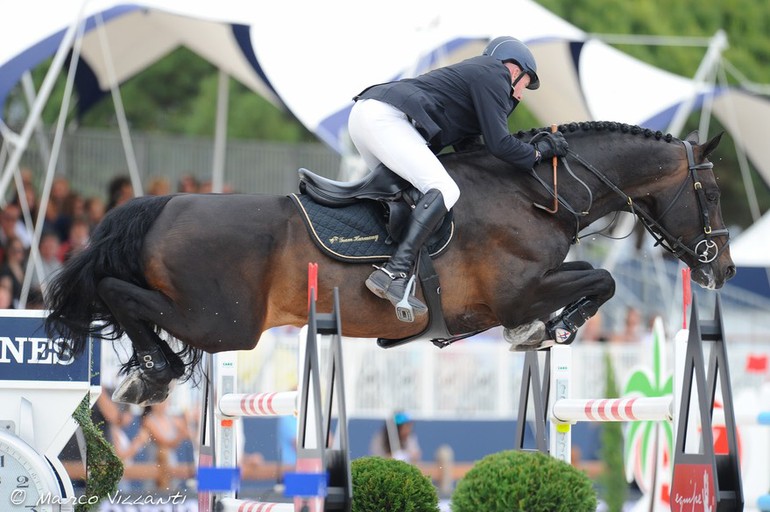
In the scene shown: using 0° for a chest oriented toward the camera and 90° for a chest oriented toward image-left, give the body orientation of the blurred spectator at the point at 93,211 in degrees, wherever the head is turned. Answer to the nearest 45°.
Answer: approximately 0°

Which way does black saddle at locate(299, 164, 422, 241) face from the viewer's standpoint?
to the viewer's right

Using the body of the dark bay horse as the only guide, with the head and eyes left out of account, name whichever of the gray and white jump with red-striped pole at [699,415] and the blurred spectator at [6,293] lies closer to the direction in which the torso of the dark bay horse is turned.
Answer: the gray and white jump with red-striped pole

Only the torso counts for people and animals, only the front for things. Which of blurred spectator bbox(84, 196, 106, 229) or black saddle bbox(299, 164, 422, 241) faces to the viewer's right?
the black saddle

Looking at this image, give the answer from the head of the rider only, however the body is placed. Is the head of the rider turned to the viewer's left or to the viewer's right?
to the viewer's right

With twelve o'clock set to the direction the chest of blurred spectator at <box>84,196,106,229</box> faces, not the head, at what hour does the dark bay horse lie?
The dark bay horse is roughly at 12 o'clock from the blurred spectator.

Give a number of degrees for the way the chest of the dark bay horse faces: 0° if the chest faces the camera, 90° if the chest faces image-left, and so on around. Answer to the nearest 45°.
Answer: approximately 270°

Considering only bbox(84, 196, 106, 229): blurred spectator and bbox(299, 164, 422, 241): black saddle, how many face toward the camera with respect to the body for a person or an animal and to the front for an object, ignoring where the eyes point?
1
